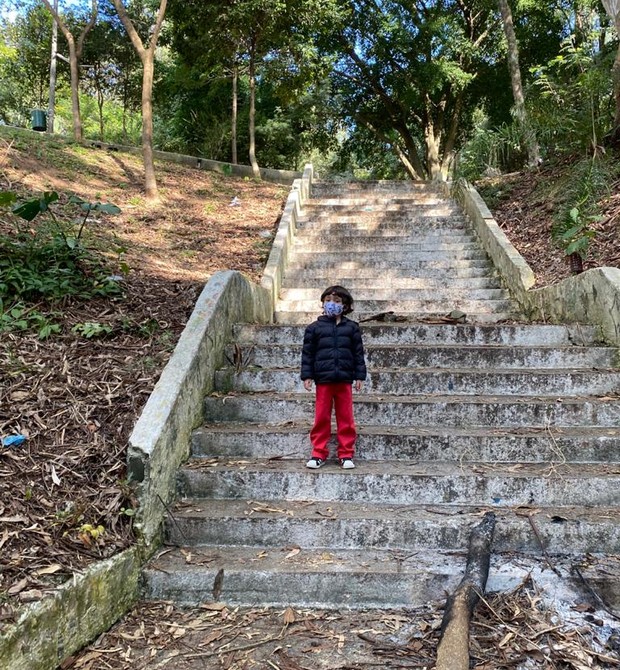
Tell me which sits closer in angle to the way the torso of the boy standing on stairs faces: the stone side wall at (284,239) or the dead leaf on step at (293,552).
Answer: the dead leaf on step

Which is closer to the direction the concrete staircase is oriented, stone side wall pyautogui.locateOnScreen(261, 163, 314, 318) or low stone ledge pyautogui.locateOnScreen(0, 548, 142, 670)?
the low stone ledge

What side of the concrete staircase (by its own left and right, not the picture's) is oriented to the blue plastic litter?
right

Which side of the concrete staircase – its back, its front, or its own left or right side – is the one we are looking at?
front

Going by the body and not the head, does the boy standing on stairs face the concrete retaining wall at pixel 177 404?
no

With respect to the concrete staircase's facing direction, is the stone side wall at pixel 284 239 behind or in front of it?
behind

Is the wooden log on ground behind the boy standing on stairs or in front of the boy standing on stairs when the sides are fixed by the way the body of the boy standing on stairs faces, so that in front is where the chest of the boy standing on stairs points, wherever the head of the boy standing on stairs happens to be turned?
in front

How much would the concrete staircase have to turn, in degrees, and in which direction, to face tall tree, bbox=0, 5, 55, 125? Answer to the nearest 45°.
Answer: approximately 135° to its right

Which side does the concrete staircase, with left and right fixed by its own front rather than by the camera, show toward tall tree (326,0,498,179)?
back

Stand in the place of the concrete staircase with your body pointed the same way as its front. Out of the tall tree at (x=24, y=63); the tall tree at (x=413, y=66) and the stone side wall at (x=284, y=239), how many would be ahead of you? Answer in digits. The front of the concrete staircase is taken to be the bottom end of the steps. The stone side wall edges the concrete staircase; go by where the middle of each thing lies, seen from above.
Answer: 0

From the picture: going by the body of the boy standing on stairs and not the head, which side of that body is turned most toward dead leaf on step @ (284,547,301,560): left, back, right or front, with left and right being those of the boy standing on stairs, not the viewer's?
front

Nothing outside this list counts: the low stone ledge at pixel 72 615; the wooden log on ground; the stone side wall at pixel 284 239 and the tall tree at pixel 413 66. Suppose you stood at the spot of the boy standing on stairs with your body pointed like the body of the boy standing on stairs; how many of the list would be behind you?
2

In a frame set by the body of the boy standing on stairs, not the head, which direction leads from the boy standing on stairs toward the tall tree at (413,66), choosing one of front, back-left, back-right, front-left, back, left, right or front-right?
back

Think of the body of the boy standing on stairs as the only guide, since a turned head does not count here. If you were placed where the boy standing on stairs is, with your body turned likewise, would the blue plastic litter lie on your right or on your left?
on your right

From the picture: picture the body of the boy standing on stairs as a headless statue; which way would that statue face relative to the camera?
toward the camera
